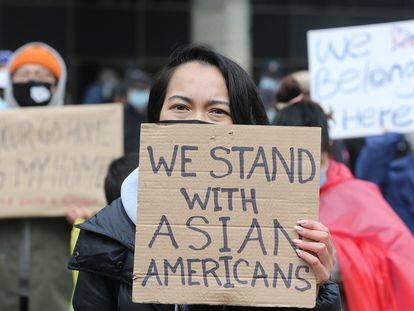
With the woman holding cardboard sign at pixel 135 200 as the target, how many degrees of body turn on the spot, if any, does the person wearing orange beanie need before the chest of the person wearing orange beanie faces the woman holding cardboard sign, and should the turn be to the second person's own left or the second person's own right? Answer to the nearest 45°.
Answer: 0° — they already face them

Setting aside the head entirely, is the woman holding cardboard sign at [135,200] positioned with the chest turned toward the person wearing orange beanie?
no

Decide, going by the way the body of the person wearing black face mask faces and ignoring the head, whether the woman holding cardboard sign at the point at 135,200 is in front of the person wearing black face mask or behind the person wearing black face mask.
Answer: in front

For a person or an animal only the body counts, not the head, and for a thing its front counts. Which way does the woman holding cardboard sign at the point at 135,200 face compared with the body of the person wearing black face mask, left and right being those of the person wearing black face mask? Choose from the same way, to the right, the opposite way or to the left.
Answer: the same way

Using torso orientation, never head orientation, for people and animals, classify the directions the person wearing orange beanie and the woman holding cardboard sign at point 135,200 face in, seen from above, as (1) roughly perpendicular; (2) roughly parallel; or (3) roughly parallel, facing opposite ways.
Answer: roughly parallel

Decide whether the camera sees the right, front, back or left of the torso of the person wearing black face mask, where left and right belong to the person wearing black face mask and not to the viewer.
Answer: front

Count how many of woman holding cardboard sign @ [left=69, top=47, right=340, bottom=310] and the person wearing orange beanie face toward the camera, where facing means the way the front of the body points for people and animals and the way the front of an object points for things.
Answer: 2

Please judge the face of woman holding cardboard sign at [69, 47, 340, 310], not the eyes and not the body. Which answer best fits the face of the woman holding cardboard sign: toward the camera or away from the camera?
toward the camera

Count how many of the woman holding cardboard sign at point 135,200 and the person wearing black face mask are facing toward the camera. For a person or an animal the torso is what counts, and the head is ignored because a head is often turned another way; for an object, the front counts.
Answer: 2

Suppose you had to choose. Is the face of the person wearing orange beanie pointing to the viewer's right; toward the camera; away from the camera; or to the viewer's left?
toward the camera

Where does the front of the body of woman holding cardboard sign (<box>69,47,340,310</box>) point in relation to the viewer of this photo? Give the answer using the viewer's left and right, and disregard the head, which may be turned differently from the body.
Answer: facing the viewer

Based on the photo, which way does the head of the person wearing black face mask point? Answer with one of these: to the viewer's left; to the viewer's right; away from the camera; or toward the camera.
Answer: toward the camera
